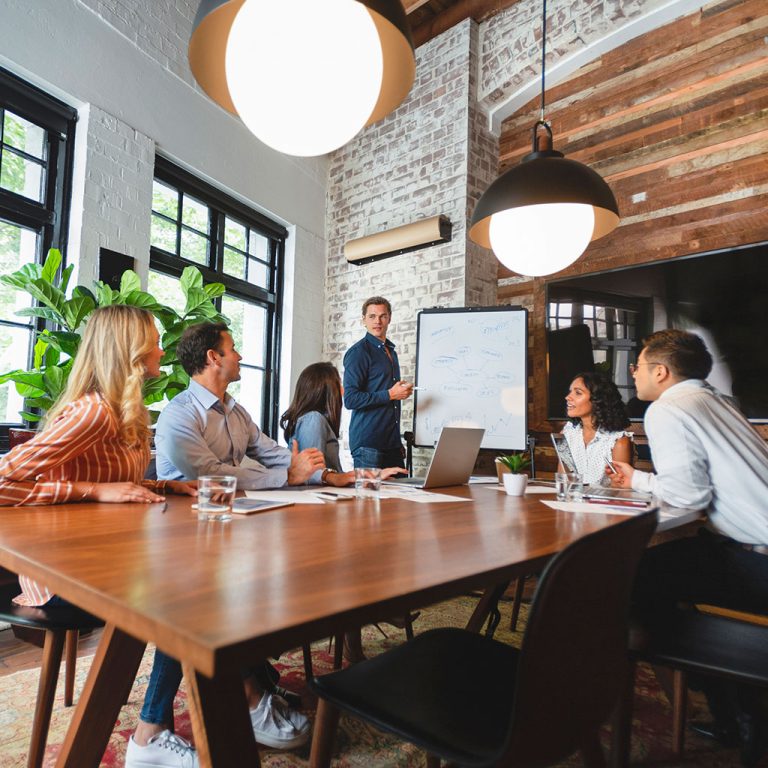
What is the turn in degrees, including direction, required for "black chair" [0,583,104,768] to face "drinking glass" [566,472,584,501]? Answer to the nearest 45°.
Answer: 0° — it already faces it

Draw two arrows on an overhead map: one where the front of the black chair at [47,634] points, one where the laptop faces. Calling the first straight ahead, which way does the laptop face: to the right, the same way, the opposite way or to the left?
to the left

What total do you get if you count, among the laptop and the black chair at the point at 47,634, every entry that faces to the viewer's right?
1

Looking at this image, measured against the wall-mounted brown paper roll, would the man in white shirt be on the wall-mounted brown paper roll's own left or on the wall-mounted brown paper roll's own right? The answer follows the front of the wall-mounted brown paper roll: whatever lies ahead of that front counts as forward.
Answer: on the wall-mounted brown paper roll's own left

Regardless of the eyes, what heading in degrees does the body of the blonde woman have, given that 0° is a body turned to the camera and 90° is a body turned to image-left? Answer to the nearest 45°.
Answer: approximately 270°

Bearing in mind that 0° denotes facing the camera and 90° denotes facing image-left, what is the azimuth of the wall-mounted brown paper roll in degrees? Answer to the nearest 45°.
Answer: approximately 45°

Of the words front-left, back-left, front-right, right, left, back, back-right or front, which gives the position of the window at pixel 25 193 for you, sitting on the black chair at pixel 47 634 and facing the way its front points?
left

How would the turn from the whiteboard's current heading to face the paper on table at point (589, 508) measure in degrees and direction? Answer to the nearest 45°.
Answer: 0° — it already faces it

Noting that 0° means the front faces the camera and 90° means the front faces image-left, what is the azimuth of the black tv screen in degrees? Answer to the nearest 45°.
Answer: approximately 45°

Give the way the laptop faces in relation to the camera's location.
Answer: facing away from the viewer and to the left of the viewer
